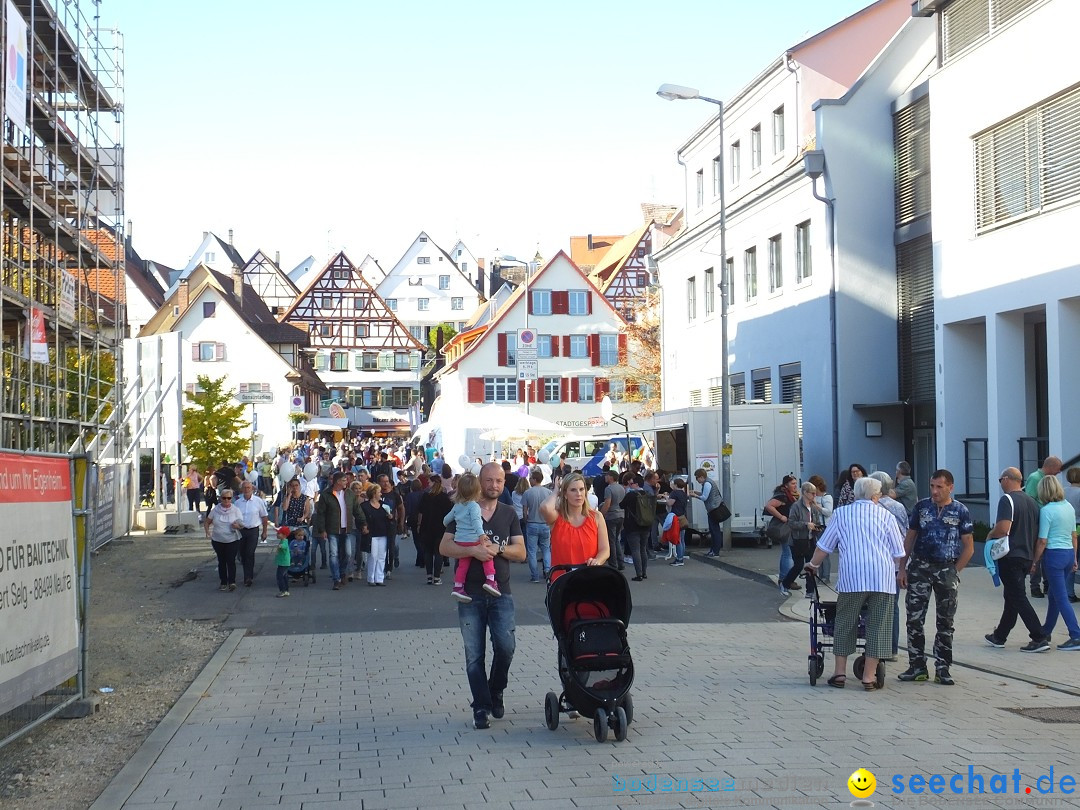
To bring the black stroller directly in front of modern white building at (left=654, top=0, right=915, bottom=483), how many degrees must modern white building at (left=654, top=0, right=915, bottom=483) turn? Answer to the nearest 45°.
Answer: approximately 45° to its left

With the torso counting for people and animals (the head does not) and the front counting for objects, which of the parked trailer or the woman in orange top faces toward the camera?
the woman in orange top

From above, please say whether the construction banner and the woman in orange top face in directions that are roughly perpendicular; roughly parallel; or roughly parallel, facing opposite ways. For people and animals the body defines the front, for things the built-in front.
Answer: roughly perpendicular

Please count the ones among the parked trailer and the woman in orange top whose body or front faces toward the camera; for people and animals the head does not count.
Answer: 1

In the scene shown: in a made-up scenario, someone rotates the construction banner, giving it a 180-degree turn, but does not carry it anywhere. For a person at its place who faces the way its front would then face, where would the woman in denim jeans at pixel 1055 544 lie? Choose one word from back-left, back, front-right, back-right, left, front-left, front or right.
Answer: back-right

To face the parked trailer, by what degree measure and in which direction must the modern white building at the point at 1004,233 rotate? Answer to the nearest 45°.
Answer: approximately 90° to its right

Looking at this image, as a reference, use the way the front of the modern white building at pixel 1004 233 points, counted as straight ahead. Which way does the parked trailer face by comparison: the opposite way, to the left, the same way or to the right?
to the right

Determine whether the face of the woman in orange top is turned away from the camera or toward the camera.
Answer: toward the camera

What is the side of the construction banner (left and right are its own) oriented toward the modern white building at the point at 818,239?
left

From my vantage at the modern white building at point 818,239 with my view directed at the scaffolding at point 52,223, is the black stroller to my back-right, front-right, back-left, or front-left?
front-left

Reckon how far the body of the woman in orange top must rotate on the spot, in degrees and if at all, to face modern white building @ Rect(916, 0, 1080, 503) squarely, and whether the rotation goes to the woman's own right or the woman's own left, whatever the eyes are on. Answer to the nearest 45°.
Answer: approximately 135° to the woman's own left

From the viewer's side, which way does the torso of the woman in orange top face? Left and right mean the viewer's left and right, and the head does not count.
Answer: facing the viewer

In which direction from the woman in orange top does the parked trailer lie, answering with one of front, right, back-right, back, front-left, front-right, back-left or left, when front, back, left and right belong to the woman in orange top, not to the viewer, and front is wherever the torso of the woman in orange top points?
back

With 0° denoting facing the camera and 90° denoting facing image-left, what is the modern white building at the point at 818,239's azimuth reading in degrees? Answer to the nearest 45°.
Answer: approximately 45°

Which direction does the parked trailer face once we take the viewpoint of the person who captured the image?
facing away from the viewer and to the left of the viewer

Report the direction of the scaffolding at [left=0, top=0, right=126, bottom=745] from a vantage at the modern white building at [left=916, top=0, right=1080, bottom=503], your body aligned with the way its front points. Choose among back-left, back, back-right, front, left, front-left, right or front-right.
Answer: front-right

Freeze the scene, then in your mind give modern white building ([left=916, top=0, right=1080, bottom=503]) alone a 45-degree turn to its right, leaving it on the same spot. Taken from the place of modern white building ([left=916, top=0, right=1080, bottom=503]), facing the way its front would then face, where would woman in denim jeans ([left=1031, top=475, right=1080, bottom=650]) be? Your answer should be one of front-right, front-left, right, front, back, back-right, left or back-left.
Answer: left
